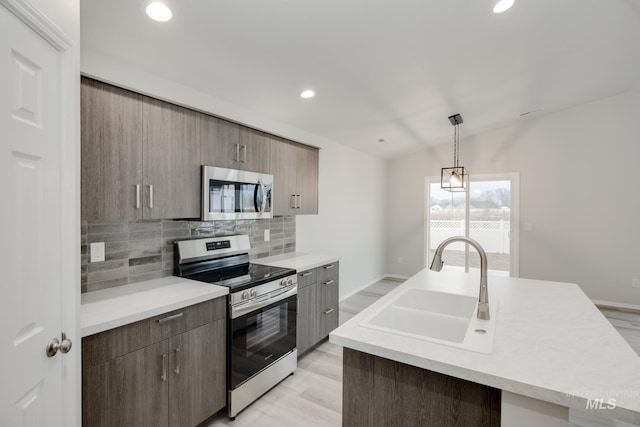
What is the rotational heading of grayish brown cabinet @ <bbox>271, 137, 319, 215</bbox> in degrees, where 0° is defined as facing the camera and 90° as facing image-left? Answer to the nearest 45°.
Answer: approximately 315°

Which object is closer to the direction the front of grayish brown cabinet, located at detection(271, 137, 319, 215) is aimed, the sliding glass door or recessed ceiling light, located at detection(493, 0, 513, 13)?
the recessed ceiling light

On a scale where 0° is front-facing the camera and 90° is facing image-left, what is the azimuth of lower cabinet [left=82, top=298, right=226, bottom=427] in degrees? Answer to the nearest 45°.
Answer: approximately 315°

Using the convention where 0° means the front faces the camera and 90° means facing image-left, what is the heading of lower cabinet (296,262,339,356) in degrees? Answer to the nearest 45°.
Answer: approximately 315°
